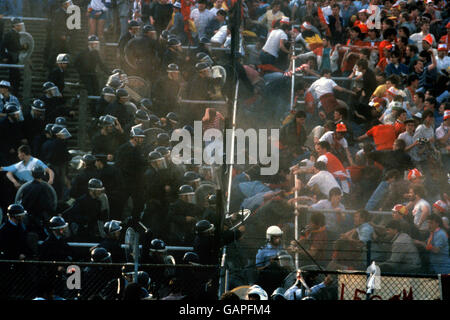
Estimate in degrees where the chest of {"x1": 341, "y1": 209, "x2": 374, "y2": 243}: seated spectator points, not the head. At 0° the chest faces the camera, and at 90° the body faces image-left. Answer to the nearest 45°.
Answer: approximately 90°

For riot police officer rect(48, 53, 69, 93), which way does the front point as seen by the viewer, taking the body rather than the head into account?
to the viewer's right

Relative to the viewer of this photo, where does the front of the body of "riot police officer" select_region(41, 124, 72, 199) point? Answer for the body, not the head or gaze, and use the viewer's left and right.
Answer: facing to the right of the viewer

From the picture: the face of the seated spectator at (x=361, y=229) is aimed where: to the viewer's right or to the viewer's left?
to the viewer's left

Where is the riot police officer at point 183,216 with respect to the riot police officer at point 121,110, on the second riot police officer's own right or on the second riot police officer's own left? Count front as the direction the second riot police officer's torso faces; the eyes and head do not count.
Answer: on the second riot police officer's own right

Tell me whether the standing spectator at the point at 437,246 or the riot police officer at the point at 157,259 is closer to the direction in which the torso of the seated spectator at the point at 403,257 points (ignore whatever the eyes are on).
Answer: the riot police officer
